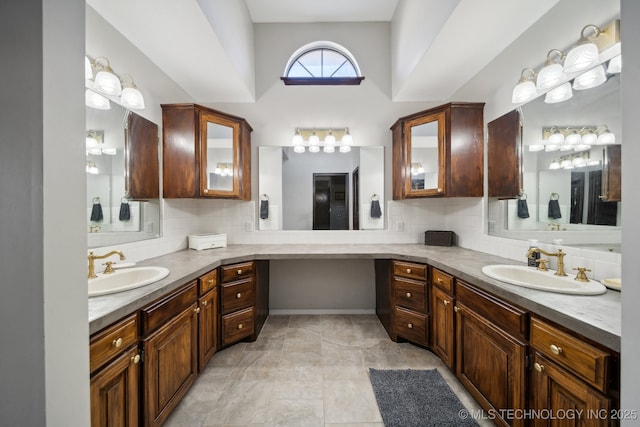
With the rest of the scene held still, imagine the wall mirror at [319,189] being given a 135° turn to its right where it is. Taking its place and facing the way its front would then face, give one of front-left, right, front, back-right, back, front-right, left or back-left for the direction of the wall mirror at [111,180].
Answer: left

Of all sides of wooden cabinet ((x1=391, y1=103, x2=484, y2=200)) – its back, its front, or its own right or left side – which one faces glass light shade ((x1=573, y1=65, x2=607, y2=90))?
left

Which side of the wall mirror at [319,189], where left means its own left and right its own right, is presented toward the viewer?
front

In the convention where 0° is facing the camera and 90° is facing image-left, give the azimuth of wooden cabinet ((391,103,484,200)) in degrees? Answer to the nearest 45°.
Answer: approximately 45°

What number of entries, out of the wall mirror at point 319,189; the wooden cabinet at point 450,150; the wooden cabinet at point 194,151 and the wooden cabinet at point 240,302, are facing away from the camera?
0

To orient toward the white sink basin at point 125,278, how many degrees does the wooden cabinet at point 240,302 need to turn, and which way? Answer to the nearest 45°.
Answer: approximately 90° to its right

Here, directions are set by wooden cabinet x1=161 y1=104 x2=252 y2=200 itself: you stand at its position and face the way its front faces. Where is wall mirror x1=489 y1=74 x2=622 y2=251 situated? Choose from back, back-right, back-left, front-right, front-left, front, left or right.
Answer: front

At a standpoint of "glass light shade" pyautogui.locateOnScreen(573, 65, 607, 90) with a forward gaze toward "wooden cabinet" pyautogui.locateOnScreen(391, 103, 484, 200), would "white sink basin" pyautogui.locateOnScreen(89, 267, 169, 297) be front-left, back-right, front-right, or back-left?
front-left

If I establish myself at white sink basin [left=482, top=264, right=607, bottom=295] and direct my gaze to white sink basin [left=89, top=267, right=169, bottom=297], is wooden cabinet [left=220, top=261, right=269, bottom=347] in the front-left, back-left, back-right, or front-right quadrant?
front-right

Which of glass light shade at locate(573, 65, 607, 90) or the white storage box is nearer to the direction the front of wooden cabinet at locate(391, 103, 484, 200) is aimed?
the white storage box

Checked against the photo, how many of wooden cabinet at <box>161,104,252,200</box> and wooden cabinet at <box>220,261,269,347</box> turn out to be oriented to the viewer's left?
0

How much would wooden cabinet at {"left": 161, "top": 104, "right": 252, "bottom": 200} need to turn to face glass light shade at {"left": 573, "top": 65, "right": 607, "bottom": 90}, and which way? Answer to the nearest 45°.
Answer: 0° — it already faces it

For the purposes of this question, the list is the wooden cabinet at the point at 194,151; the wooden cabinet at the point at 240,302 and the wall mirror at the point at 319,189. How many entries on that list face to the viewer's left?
0

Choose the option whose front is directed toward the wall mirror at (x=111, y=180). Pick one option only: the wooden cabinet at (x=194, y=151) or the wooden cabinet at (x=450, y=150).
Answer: the wooden cabinet at (x=450, y=150)
